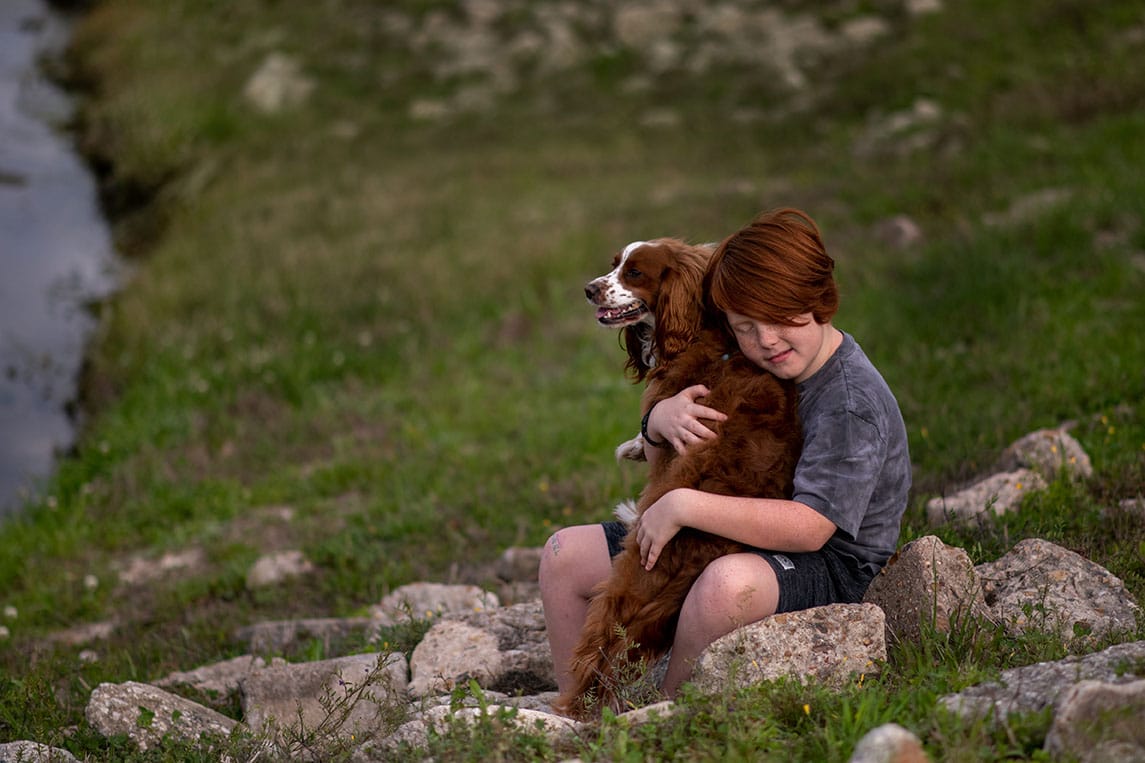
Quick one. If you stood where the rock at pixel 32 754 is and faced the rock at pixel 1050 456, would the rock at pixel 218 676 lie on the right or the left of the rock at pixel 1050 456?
left

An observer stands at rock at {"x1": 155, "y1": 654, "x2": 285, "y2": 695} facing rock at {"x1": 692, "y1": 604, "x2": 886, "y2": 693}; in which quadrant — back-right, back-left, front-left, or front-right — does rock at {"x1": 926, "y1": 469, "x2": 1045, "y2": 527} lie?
front-left

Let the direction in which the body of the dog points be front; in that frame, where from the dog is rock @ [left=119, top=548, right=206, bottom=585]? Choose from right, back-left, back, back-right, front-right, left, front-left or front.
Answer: front-right

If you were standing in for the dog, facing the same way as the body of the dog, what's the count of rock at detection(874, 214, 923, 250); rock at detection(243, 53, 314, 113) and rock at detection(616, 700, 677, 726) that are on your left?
1

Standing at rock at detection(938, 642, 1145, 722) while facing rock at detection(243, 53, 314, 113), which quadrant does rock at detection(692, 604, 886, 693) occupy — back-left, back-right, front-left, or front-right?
front-left
